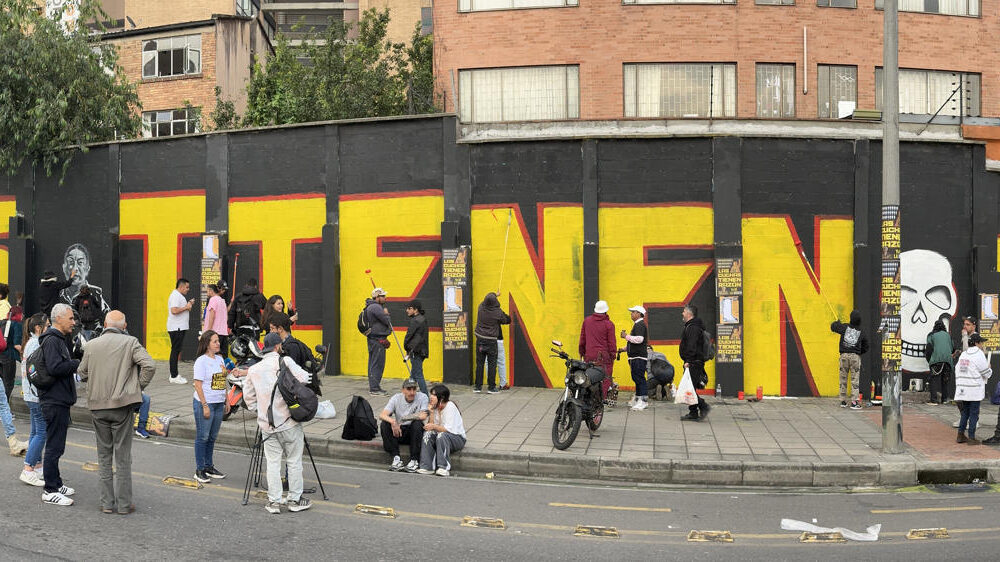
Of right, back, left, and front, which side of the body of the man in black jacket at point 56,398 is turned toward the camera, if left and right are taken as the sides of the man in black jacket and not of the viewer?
right

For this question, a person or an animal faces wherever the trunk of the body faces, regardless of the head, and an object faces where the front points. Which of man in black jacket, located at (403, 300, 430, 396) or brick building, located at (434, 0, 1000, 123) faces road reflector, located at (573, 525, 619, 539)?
the brick building

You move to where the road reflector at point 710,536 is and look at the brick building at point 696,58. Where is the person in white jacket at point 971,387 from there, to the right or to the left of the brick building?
right

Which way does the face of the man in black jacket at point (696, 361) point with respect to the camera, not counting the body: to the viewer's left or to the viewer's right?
to the viewer's left

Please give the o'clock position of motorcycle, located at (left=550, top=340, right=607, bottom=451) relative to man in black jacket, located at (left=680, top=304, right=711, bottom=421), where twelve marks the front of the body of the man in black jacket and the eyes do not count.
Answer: The motorcycle is roughly at 10 o'clock from the man in black jacket.

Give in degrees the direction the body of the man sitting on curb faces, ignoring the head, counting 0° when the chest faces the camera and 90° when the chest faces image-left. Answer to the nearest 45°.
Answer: approximately 0°

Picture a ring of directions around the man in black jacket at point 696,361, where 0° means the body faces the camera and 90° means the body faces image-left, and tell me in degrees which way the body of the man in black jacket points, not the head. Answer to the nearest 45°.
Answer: approximately 90°

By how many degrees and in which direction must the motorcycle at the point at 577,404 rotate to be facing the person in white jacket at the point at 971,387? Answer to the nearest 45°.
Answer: approximately 135° to its left

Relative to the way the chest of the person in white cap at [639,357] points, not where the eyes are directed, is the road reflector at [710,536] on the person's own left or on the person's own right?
on the person's own left

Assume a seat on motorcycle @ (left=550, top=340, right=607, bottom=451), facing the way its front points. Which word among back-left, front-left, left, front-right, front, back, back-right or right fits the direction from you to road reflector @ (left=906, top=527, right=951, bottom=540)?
left

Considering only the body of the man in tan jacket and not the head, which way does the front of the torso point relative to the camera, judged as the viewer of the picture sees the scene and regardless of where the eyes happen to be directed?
away from the camera
